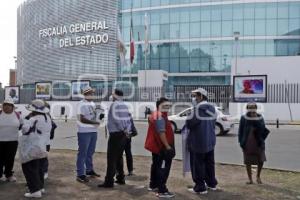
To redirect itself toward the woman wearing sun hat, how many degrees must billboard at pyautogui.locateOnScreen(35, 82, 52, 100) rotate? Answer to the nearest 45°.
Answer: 0° — it already faces them

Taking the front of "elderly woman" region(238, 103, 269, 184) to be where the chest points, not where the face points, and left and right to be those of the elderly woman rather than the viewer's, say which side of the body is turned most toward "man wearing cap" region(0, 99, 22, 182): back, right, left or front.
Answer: right

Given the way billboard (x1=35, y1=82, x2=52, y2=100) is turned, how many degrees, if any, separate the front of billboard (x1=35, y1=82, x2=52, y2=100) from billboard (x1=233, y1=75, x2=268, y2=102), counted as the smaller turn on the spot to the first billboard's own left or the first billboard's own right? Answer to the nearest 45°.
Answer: approximately 45° to the first billboard's own left

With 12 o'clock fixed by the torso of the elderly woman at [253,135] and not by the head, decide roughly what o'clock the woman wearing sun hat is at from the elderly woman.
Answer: The woman wearing sun hat is roughly at 2 o'clock from the elderly woman.

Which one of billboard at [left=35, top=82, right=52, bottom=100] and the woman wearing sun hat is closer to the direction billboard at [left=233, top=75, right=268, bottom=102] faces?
the woman wearing sun hat

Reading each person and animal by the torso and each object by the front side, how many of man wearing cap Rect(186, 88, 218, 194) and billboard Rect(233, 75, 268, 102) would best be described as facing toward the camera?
1

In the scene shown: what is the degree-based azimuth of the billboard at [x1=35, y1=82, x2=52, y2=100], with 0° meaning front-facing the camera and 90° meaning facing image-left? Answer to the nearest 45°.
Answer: approximately 0°

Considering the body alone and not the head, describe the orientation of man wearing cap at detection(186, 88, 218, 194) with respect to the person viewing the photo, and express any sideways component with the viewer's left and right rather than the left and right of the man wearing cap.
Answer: facing away from the viewer and to the left of the viewer

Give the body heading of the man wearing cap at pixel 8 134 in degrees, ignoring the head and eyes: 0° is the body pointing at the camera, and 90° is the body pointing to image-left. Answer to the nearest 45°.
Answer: approximately 0°

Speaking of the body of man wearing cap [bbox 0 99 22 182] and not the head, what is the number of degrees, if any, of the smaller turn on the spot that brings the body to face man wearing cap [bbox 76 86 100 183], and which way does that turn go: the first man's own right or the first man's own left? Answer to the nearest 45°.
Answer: approximately 90° to the first man's own left
